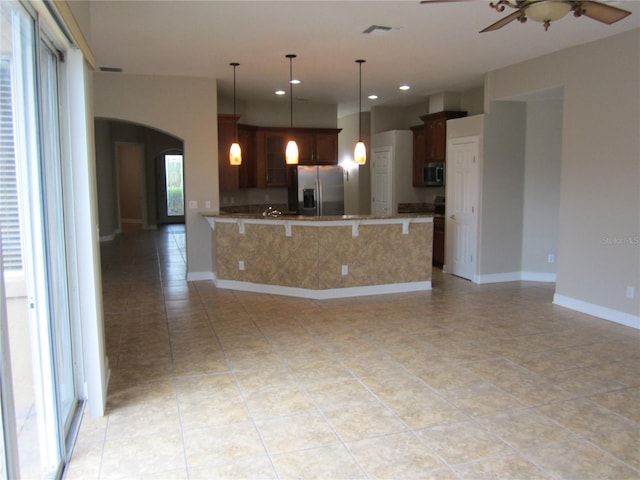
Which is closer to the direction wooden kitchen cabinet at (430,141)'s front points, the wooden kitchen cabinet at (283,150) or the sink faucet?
the sink faucet

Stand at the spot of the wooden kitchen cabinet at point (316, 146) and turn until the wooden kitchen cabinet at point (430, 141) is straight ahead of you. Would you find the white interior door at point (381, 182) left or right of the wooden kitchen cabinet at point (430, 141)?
left

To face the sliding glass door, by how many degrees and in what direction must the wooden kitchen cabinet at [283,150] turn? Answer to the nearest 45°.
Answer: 0° — it already faces it

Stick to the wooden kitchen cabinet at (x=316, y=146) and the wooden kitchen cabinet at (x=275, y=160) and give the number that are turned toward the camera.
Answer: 2

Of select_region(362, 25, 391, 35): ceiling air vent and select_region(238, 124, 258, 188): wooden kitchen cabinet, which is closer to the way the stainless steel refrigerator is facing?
the ceiling air vent

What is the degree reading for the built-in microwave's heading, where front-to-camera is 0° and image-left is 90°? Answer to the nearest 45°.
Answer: approximately 45°
